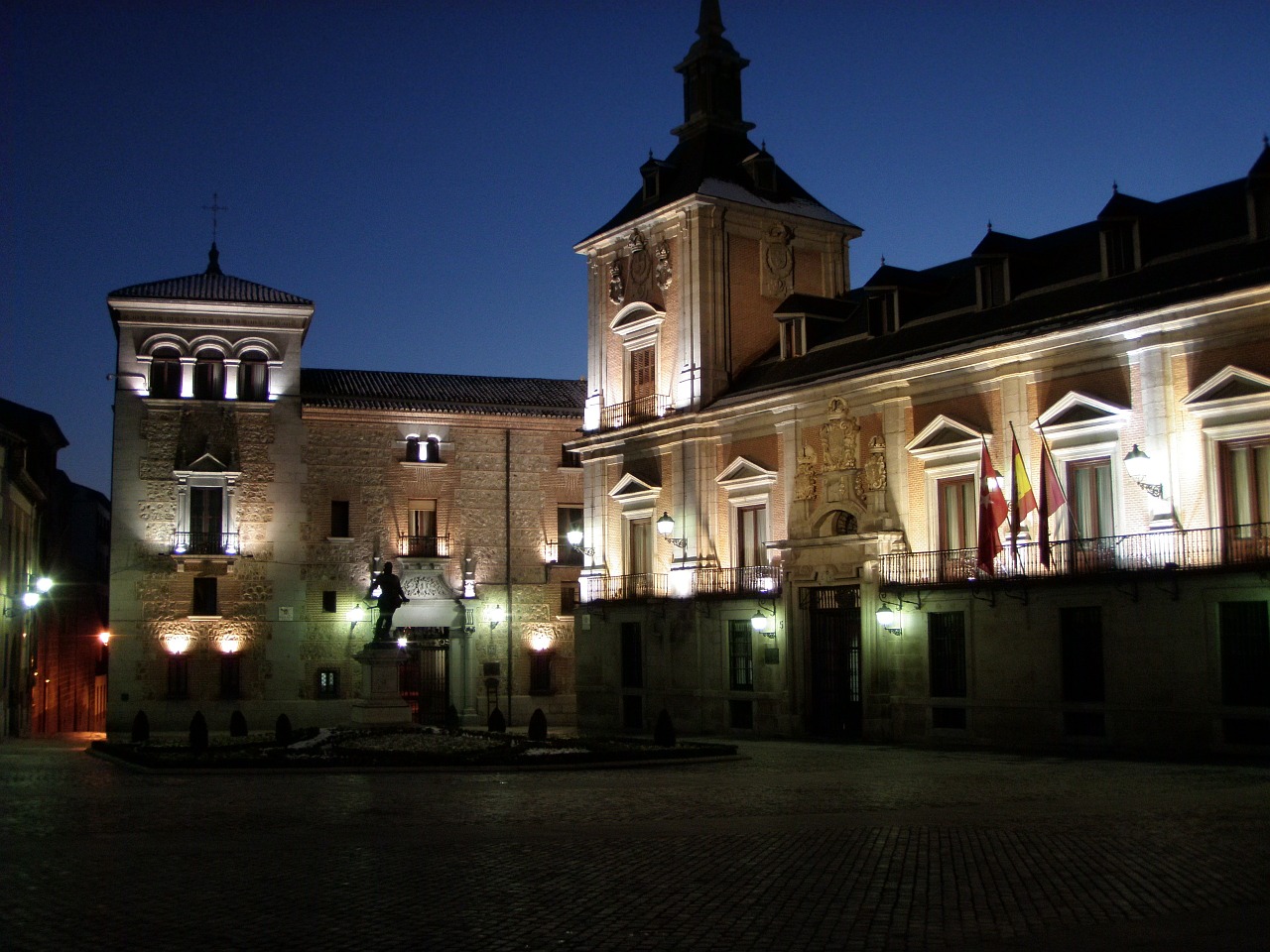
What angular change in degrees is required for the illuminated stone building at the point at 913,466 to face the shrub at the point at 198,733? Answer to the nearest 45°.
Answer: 0° — it already faces it

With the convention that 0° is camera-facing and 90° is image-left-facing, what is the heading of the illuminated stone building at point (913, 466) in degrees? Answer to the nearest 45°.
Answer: approximately 45°

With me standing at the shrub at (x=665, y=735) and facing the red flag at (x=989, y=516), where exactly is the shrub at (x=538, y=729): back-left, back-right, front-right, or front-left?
back-left
